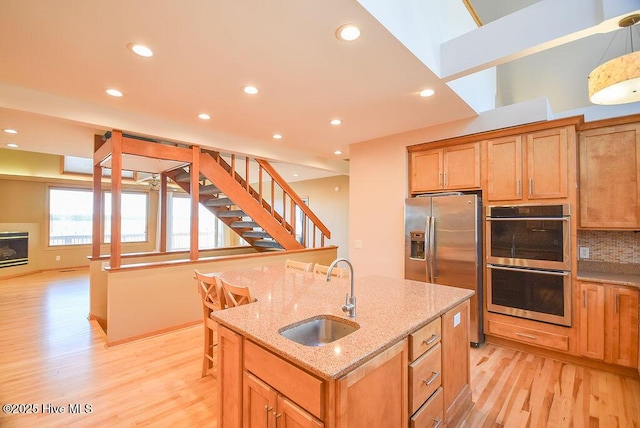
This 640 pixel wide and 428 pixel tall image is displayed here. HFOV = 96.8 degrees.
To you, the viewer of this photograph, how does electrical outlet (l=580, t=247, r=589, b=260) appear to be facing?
facing the viewer

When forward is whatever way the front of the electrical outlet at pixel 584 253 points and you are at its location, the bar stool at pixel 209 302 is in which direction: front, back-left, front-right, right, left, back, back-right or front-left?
front-right

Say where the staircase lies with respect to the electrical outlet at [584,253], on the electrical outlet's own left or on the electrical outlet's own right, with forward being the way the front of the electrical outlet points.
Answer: on the electrical outlet's own right

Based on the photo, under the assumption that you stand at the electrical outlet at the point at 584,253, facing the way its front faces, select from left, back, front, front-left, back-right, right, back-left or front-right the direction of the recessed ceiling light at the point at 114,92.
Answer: front-right

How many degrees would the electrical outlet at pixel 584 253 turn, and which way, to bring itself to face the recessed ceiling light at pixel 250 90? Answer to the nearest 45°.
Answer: approximately 45° to its right

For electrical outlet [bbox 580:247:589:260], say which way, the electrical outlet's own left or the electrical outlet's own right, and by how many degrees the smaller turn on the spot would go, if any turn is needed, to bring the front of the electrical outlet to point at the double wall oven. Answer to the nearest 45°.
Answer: approximately 45° to the electrical outlet's own right

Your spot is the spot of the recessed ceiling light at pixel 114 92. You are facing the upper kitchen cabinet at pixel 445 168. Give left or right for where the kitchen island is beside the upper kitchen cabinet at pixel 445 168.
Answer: right

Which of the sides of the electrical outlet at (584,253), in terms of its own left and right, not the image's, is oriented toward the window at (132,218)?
right

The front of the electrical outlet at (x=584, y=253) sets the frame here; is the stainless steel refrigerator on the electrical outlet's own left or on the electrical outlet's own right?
on the electrical outlet's own right

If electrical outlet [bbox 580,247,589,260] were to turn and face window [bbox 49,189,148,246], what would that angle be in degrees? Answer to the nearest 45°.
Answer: approximately 90° to its right
